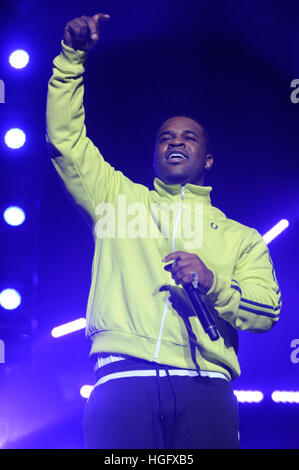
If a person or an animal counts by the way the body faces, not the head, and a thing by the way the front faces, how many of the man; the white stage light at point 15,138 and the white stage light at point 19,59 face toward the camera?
3

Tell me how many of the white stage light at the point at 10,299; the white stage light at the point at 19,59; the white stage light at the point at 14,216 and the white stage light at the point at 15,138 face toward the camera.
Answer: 4

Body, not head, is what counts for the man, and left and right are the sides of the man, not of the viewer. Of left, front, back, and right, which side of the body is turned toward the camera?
front

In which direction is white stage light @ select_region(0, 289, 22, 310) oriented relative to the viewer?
toward the camera

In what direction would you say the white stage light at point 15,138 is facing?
toward the camera

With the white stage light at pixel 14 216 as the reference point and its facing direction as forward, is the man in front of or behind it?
in front

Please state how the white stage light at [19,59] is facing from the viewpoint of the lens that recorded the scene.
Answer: facing the viewer
